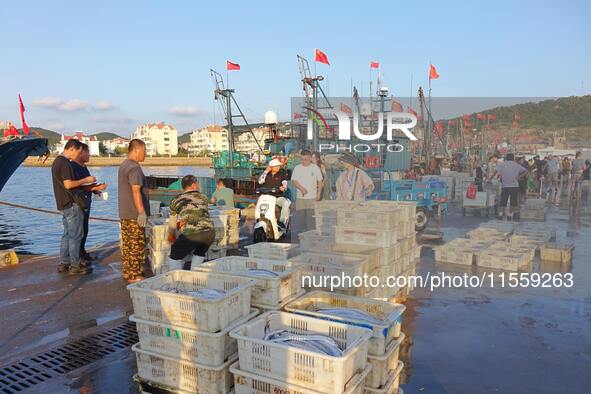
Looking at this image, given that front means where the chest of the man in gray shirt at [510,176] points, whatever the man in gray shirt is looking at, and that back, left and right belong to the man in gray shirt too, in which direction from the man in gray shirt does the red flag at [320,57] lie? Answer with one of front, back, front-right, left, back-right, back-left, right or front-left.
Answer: front-left

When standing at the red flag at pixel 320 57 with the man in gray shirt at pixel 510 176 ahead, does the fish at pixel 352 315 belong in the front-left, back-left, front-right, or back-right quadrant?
front-right

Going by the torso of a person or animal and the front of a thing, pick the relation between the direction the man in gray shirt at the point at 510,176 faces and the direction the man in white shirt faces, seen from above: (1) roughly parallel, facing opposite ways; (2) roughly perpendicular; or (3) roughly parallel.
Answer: roughly parallel, facing opposite ways

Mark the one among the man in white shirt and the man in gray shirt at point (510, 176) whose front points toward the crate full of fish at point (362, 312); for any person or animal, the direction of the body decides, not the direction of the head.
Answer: the man in white shirt

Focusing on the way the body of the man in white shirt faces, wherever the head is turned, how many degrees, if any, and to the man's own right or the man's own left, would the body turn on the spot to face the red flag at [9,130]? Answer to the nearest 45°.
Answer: approximately 135° to the man's own right

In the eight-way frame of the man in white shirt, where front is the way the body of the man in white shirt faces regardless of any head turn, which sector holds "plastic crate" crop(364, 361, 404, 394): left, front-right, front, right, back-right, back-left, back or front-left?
front

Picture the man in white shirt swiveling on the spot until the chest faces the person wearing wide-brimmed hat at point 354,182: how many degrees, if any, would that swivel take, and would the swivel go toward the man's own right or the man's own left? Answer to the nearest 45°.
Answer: approximately 45° to the man's own left

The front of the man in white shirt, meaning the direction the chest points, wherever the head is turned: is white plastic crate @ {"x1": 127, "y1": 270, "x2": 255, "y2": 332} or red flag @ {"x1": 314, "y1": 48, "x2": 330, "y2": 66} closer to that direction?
the white plastic crate

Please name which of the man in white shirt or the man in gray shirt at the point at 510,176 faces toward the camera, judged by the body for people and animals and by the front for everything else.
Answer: the man in white shirt

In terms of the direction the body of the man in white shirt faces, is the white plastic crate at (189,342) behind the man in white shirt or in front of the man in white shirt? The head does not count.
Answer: in front

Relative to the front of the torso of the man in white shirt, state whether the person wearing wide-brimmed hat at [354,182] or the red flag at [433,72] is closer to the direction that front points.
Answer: the person wearing wide-brimmed hat

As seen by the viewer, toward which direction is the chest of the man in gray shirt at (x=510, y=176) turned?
away from the camera

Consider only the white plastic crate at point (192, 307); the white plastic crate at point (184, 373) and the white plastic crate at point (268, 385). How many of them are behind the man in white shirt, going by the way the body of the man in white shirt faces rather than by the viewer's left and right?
0

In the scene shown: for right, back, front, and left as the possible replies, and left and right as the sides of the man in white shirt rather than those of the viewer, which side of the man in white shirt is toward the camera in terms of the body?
front

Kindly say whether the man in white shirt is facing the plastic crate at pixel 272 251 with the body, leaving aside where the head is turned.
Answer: yes

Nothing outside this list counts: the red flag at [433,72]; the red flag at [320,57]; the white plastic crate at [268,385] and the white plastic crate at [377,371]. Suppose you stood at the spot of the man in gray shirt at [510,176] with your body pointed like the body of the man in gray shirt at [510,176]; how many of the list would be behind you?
2

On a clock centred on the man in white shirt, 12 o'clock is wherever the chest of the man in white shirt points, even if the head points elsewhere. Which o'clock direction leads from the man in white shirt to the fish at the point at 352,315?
The fish is roughly at 12 o'clock from the man in white shirt.
